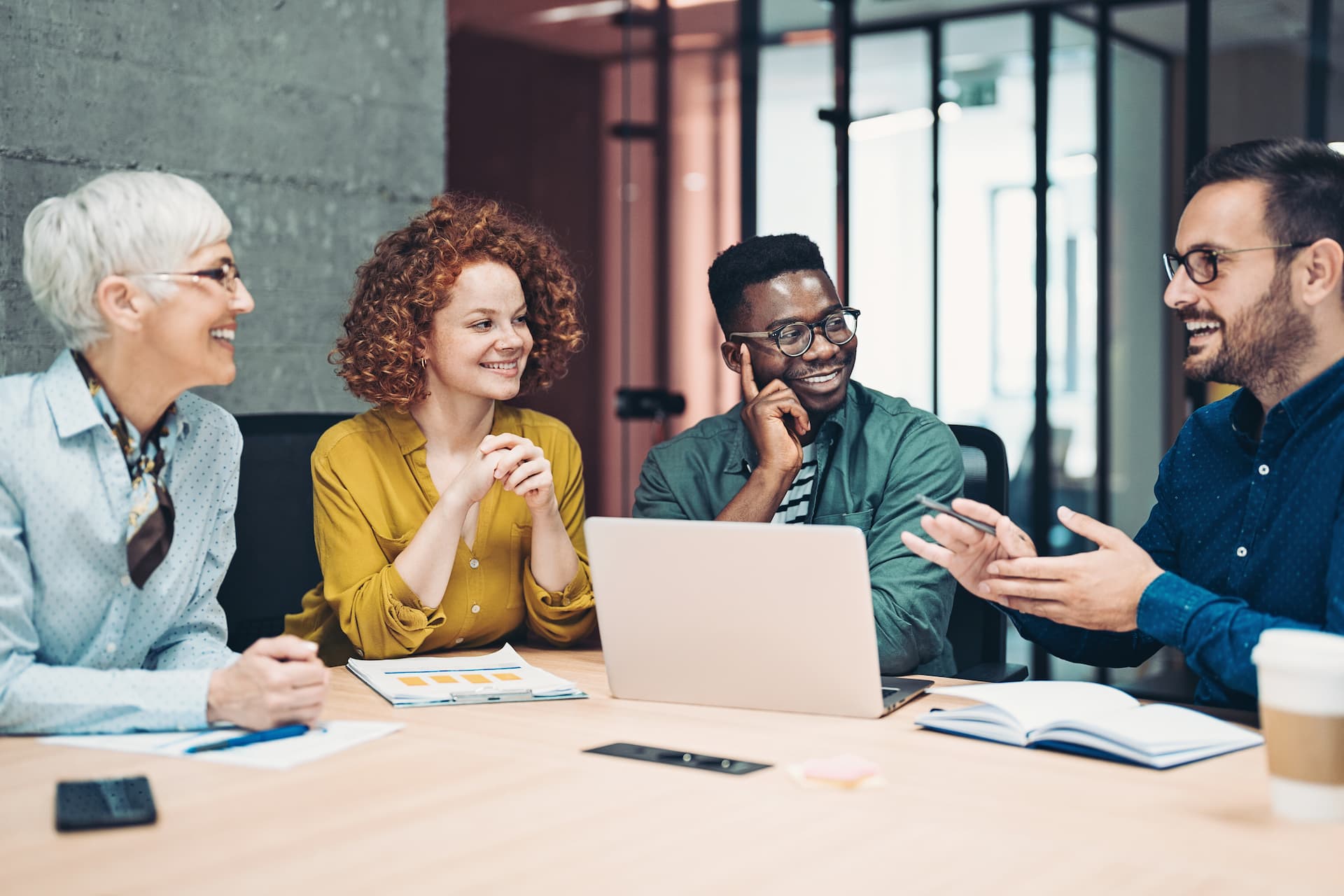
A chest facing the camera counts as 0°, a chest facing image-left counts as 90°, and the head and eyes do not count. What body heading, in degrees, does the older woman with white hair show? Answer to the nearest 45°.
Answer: approximately 315°

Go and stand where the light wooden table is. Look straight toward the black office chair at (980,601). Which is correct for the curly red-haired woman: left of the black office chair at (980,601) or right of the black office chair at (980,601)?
left

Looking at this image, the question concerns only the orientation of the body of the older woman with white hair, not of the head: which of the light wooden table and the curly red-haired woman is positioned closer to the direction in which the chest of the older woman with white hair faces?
the light wooden table

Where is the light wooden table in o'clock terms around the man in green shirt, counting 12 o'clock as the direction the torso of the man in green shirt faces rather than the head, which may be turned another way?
The light wooden table is roughly at 12 o'clock from the man in green shirt.

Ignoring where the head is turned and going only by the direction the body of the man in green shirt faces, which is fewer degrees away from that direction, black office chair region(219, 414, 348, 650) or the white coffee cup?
the white coffee cup

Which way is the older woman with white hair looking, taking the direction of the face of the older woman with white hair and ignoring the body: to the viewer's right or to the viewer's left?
to the viewer's right

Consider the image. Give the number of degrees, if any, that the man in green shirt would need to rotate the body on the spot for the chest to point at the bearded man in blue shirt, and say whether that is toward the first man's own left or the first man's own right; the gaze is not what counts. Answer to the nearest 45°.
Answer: approximately 45° to the first man's own left

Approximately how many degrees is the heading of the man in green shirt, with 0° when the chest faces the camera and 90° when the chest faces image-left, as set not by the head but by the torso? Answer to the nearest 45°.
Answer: approximately 0°

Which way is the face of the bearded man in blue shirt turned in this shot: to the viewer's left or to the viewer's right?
to the viewer's left
